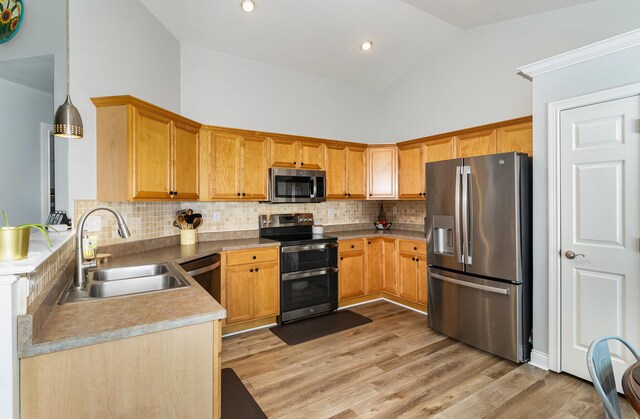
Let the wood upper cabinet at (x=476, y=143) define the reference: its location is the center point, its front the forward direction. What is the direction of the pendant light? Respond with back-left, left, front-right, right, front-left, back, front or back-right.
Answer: front

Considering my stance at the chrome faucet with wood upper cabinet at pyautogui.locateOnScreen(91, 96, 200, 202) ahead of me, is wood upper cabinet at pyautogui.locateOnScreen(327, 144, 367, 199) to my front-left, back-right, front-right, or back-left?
front-right

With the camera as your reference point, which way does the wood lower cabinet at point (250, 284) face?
facing the viewer and to the right of the viewer

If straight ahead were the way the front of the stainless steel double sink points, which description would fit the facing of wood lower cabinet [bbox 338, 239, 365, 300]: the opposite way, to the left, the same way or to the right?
to the right

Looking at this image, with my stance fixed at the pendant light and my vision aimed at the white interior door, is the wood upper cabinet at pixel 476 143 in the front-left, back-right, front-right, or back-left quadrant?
front-left

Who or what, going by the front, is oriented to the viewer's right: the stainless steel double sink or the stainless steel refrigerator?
the stainless steel double sink

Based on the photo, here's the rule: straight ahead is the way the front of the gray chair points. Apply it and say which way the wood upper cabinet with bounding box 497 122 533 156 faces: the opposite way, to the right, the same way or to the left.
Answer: to the right

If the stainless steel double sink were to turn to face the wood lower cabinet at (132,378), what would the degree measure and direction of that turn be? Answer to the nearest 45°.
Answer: approximately 90° to its right

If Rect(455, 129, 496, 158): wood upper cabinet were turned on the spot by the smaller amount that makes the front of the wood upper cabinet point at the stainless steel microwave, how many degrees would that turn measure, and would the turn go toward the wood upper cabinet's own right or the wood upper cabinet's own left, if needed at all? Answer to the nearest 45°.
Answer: approximately 45° to the wood upper cabinet's own right

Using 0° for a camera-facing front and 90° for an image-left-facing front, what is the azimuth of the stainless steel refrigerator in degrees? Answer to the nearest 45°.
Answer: approximately 45°

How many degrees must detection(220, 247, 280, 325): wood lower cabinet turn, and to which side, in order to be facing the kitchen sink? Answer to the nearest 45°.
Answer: approximately 90° to its right

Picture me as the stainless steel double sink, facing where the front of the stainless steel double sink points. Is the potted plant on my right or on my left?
on my right

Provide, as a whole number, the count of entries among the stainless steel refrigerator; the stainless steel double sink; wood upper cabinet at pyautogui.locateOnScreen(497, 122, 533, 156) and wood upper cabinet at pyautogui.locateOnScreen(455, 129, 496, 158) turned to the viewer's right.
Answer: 1

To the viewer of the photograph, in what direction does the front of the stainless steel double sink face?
facing to the right of the viewer
